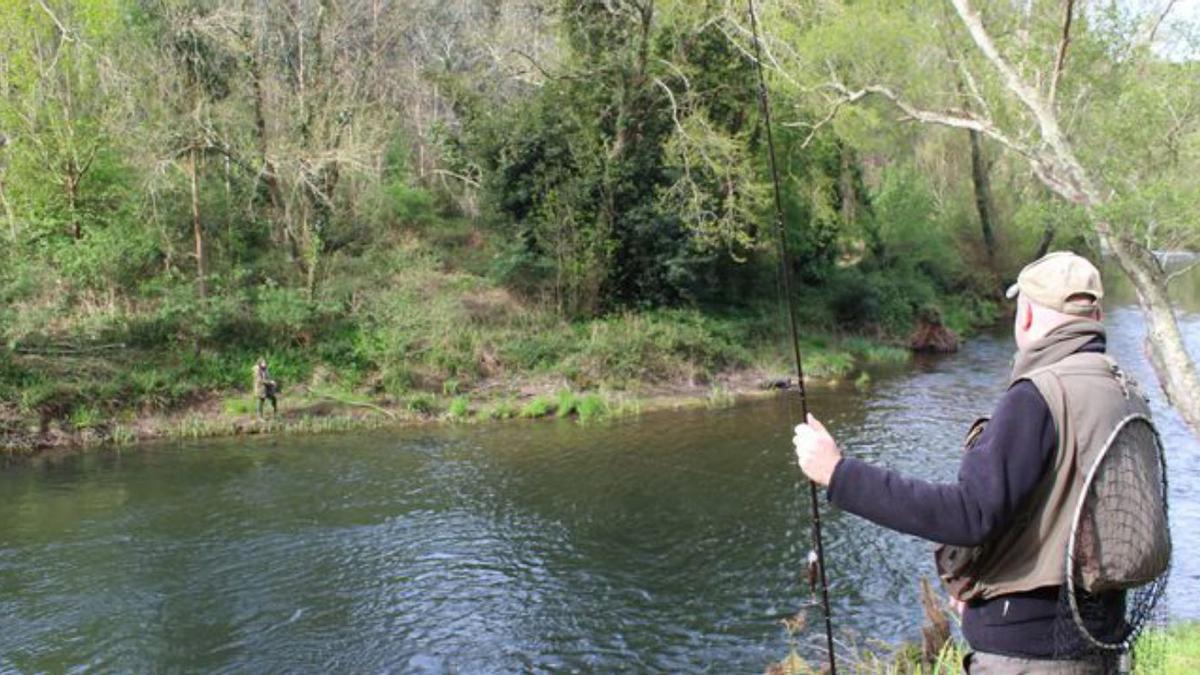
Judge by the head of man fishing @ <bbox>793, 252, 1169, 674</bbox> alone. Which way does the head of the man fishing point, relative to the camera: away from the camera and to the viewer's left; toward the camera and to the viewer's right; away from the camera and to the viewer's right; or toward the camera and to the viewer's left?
away from the camera and to the viewer's left

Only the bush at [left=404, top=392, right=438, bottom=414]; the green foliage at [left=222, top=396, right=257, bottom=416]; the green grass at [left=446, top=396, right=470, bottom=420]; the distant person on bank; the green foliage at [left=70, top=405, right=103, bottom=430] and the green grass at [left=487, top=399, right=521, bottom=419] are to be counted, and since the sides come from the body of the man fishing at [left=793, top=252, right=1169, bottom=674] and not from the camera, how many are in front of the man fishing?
6

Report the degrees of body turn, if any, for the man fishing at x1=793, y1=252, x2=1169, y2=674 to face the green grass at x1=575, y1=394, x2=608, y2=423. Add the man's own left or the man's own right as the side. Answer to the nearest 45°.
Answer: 0° — they already face it

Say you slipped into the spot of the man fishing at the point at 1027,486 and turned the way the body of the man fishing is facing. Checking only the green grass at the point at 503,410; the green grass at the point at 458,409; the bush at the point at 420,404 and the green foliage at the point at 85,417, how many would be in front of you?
4

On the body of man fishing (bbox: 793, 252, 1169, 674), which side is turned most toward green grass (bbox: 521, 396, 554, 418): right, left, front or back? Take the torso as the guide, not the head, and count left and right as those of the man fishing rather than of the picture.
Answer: front

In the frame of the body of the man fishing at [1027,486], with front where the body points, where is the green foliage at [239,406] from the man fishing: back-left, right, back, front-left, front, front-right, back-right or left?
front

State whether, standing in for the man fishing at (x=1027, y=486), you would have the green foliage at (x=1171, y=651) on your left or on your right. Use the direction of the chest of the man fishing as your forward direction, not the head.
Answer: on your right

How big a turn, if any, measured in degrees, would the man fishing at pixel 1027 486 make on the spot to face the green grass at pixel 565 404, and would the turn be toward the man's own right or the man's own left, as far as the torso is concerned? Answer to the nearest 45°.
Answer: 0° — they already face it

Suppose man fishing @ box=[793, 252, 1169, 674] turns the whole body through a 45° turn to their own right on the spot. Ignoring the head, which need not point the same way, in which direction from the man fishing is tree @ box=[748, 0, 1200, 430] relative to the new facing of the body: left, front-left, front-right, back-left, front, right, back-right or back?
front

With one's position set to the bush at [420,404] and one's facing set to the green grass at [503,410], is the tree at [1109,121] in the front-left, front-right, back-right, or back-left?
front-right

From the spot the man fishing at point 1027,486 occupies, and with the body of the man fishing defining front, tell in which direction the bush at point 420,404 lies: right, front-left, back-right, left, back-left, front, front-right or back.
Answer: front

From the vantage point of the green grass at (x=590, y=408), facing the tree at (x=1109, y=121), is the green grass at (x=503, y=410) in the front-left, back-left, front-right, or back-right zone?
back-right

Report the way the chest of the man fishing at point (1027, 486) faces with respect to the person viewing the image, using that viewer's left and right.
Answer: facing away from the viewer and to the left of the viewer

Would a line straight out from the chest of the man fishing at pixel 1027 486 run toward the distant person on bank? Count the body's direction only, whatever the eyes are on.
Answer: yes
